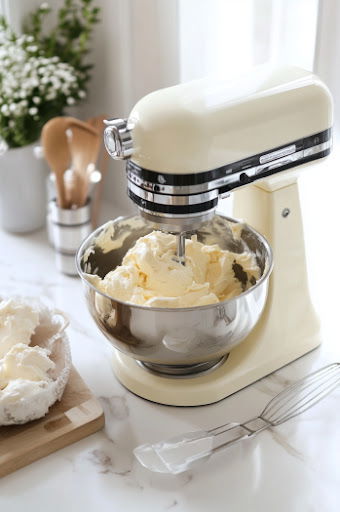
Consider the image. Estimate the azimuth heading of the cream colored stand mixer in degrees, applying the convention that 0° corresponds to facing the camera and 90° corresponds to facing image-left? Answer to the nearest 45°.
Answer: approximately 45°

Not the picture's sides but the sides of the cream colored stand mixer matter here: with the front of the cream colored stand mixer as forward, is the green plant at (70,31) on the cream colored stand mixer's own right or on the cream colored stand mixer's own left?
on the cream colored stand mixer's own right

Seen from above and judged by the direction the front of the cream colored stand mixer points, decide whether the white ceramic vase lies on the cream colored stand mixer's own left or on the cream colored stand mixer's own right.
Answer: on the cream colored stand mixer's own right
